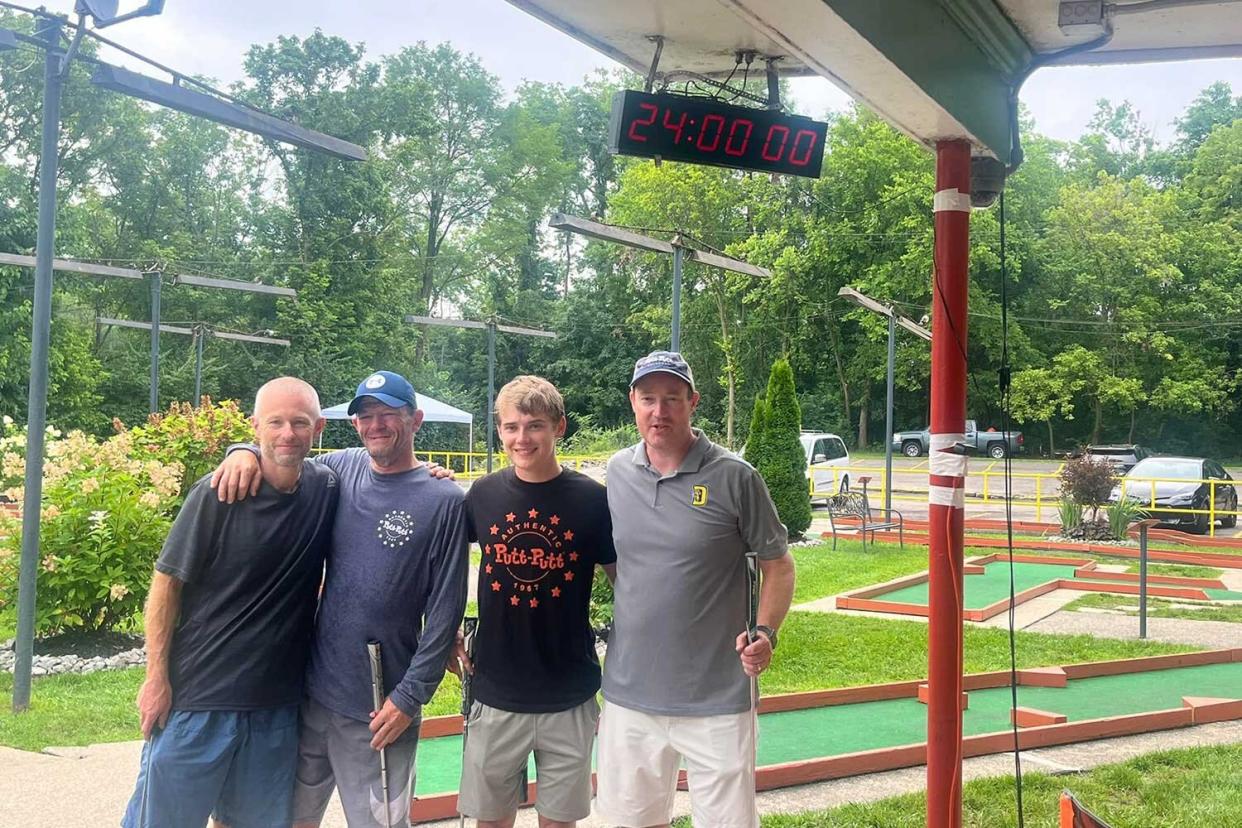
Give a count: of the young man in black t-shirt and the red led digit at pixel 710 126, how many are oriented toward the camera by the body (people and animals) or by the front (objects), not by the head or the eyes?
2

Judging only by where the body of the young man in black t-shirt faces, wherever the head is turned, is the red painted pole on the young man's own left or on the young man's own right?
on the young man's own left

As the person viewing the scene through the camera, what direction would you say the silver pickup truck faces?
facing to the left of the viewer

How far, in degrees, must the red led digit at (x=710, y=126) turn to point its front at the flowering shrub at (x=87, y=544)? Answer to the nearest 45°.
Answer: approximately 135° to its right

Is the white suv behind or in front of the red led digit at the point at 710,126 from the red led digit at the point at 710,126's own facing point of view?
behind

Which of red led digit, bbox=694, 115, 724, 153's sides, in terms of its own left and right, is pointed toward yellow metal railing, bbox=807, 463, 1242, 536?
back

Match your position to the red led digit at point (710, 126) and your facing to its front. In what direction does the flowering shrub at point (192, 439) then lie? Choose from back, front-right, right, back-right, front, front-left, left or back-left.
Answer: back-right

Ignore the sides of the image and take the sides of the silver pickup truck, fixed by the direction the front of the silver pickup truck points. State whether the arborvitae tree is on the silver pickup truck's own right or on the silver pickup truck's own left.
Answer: on the silver pickup truck's own left

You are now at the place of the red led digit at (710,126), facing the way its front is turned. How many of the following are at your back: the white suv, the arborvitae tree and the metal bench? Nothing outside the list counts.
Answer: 3

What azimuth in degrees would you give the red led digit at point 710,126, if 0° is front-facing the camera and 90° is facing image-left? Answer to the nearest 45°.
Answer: approximately 0°

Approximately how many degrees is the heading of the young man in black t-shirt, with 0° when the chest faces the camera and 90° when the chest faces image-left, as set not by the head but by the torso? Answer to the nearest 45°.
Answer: approximately 0°
